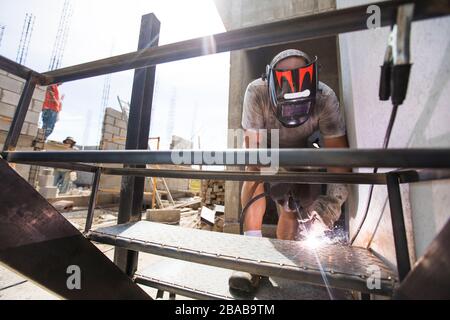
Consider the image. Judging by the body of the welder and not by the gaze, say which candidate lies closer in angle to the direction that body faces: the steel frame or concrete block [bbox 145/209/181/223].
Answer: the steel frame

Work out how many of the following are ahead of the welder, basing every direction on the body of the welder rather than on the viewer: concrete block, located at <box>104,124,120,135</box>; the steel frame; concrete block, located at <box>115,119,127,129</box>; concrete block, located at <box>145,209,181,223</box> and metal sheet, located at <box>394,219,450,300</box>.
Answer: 2

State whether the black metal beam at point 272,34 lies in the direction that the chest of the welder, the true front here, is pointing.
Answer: yes

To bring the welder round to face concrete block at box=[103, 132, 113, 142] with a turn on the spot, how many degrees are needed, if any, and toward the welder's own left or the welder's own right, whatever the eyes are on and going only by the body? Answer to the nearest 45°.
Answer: approximately 135° to the welder's own right

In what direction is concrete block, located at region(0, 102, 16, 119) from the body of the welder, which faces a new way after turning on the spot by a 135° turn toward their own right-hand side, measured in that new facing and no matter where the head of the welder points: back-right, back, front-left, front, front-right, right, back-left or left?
front-left

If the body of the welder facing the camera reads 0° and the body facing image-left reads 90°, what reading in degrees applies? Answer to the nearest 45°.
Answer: approximately 0°

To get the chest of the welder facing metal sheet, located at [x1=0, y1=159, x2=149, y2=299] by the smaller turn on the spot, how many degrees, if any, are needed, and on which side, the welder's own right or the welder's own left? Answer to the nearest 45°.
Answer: approximately 45° to the welder's own right

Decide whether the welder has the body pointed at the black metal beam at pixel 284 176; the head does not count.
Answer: yes

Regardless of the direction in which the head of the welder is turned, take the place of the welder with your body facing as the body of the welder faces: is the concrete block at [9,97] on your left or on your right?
on your right
